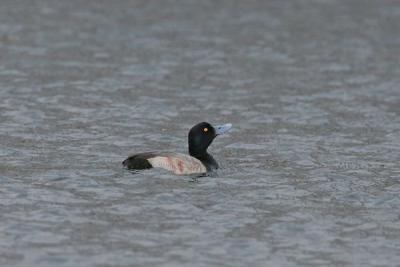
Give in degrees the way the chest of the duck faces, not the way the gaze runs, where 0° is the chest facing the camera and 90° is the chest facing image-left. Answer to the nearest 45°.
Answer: approximately 270°
